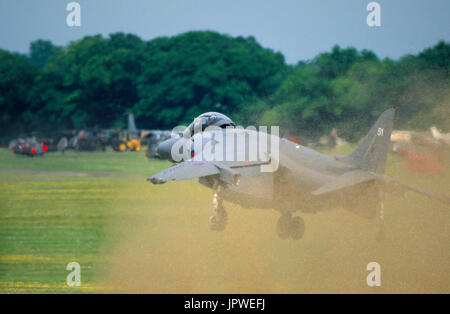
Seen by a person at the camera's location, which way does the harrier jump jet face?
facing away from the viewer and to the left of the viewer
